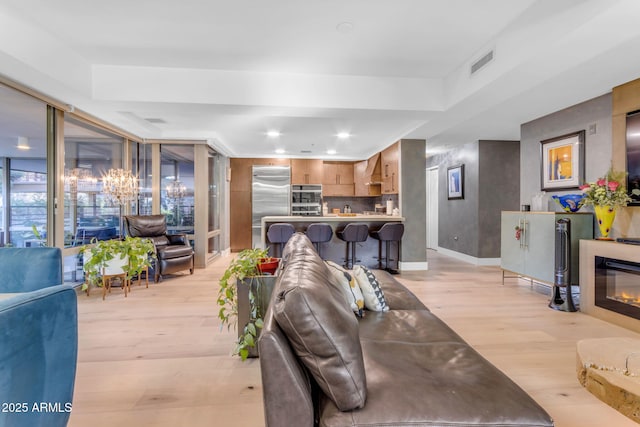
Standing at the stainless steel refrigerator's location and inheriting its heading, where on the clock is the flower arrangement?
The flower arrangement is roughly at 11 o'clock from the stainless steel refrigerator.

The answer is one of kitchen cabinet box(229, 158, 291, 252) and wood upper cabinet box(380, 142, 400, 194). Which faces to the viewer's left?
the wood upper cabinet

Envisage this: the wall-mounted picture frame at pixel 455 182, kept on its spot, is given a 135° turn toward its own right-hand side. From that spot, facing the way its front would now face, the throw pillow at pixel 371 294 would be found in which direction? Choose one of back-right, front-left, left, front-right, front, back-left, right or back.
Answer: back

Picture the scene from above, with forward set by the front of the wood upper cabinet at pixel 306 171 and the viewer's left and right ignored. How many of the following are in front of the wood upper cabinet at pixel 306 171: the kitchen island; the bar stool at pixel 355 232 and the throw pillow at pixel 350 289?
3

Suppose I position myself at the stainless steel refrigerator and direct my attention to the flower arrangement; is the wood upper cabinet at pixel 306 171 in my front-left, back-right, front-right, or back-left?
front-left

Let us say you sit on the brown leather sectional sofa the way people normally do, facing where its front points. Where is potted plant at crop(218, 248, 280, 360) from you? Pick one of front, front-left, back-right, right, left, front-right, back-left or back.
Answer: back-left

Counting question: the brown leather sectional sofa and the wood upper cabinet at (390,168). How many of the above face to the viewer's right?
1

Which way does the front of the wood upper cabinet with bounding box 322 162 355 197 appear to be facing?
toward the camera

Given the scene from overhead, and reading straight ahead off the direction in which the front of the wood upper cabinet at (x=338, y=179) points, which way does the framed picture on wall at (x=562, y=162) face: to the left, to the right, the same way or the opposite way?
to the right

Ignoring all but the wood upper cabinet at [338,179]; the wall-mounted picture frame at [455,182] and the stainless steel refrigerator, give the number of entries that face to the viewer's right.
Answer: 0

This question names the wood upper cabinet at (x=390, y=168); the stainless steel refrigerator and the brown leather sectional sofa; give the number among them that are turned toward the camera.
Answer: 1

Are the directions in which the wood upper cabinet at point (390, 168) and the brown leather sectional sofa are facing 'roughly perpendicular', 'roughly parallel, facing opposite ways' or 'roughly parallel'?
roughly parallel, facing opposite ways

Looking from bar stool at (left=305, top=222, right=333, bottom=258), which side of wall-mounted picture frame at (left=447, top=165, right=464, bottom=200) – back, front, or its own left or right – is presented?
front

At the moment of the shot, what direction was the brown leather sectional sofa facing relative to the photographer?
facing to the right of the viewer

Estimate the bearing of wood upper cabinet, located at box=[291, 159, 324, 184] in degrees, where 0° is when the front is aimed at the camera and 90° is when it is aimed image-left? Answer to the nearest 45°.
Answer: approximately 0°

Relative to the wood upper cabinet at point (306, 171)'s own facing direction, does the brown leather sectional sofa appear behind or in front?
in front
